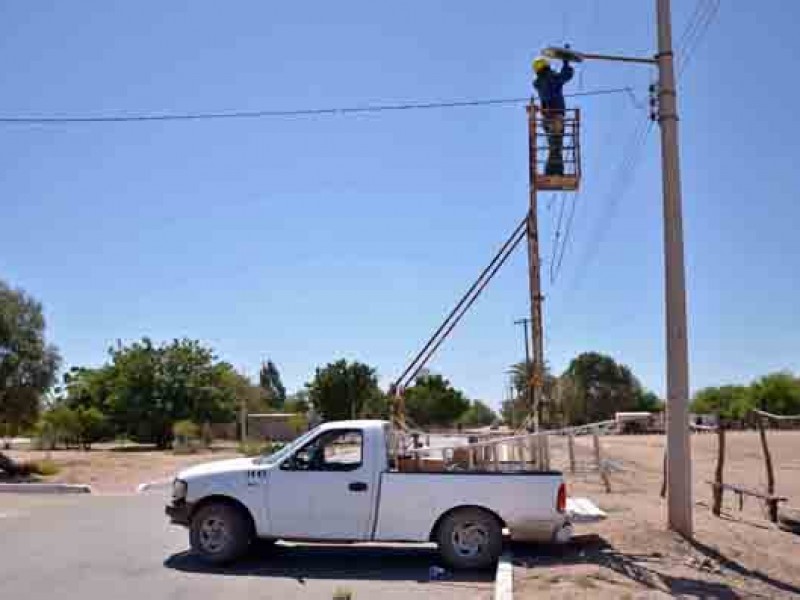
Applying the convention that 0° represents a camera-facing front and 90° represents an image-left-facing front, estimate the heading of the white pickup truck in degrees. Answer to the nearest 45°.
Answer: approximately 90°

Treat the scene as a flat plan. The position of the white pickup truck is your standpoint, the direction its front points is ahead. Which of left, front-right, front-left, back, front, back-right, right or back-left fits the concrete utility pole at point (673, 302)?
back

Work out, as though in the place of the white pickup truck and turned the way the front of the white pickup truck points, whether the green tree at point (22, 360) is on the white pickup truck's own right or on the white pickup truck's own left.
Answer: on the white pickup truck's own right

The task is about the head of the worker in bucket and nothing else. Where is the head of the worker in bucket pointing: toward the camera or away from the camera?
away from the camera
